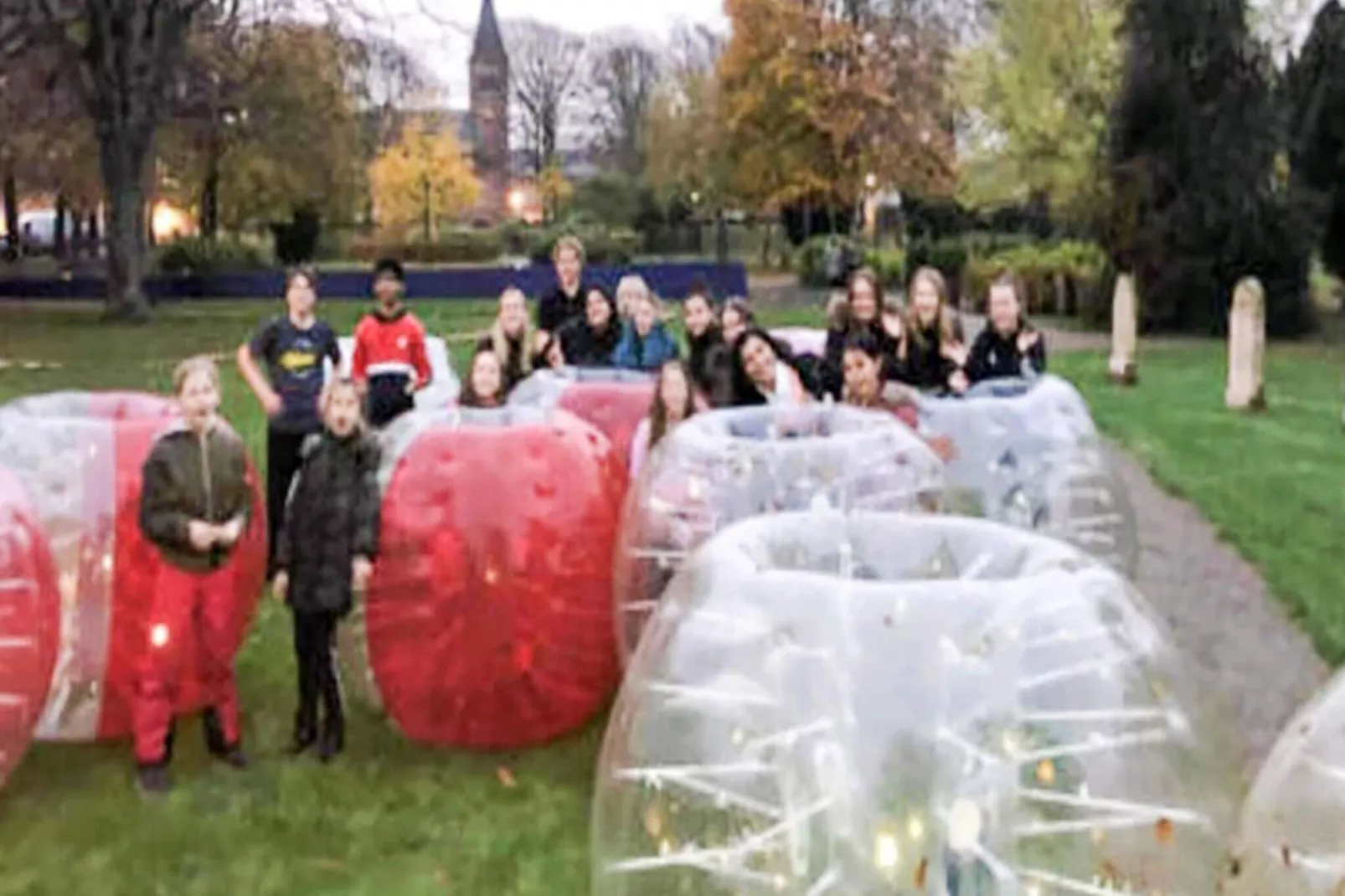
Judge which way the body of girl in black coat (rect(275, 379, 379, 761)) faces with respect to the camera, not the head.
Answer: toward the camera

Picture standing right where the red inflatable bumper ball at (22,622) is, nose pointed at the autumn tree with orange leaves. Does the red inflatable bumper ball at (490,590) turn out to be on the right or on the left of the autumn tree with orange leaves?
right

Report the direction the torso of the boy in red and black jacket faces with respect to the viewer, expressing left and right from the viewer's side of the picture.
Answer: facing the viewer

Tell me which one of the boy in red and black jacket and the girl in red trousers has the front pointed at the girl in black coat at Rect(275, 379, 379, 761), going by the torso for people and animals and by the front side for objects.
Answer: the boy in red and black jacket

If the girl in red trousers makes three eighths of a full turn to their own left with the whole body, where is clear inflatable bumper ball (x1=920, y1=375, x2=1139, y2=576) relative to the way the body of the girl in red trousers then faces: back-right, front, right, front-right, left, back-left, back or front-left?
front-right

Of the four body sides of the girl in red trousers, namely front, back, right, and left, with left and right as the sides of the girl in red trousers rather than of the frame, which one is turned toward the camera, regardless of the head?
front

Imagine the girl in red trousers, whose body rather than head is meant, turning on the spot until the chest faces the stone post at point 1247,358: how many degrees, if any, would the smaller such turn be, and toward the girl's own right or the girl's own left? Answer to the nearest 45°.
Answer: approximately 135° to the girl's own left

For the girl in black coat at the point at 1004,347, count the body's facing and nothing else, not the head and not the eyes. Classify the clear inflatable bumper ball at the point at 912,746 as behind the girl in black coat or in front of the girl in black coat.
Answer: in front

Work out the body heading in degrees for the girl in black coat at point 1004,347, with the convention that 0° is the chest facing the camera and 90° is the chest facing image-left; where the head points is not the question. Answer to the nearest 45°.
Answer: approximately 0°

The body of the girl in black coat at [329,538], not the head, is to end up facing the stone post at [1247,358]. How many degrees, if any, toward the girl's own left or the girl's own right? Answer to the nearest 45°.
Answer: approximately 135° to the girl's own left

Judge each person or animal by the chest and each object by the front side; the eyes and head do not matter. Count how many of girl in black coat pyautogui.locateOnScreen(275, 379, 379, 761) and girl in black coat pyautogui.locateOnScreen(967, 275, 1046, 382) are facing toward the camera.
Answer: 2
